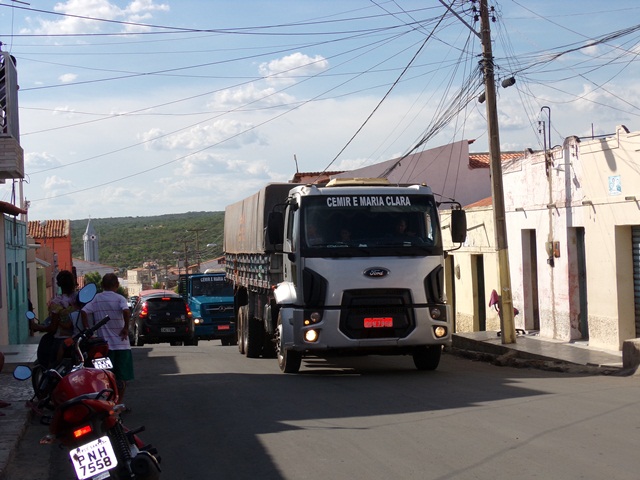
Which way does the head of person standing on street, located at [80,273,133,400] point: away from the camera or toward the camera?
away from the camera

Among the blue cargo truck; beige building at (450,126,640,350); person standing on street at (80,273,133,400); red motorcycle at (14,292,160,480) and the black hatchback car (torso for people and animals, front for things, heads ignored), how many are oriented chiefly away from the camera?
3

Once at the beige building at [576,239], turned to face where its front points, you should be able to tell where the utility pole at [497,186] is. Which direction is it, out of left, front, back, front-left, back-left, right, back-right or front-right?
front

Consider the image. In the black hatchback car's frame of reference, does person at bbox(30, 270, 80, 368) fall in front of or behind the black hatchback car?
behind

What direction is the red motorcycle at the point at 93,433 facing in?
away from the camera

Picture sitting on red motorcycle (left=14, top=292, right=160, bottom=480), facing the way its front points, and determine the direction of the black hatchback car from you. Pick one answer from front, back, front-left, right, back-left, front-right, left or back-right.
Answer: front

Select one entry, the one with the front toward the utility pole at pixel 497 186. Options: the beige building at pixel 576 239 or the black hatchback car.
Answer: the beige building

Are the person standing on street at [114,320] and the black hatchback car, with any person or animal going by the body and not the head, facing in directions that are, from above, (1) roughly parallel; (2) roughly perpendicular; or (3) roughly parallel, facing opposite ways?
roughly parallel

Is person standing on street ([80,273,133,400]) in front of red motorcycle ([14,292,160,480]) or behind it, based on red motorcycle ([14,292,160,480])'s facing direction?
in front

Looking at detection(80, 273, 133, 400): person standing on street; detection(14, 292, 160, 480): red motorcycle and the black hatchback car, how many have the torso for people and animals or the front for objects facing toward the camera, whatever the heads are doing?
0

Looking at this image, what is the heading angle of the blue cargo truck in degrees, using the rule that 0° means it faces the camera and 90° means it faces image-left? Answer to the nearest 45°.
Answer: approximately 0°

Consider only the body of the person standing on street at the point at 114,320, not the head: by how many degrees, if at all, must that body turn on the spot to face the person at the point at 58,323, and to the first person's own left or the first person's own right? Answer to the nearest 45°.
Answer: approximately 45° to the first person's own left

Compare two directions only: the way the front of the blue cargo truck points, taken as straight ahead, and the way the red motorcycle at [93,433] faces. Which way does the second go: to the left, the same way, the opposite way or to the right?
the opposite way

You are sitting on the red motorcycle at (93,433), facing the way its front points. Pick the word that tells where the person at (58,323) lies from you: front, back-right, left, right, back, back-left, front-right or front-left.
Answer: front

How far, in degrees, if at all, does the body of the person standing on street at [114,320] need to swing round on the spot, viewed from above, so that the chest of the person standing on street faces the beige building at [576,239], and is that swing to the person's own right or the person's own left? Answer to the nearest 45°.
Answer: approximately 45° to the person's own right

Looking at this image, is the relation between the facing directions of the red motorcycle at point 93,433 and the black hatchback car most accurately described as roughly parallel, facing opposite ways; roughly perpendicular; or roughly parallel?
roughly parallel

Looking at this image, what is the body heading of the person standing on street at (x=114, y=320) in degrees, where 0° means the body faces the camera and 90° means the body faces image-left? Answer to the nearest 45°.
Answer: approximately 180°

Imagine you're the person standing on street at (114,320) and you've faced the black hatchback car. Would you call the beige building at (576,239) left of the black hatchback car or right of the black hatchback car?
right

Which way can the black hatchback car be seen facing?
away from the camera

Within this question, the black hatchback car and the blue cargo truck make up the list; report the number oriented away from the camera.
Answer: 1
